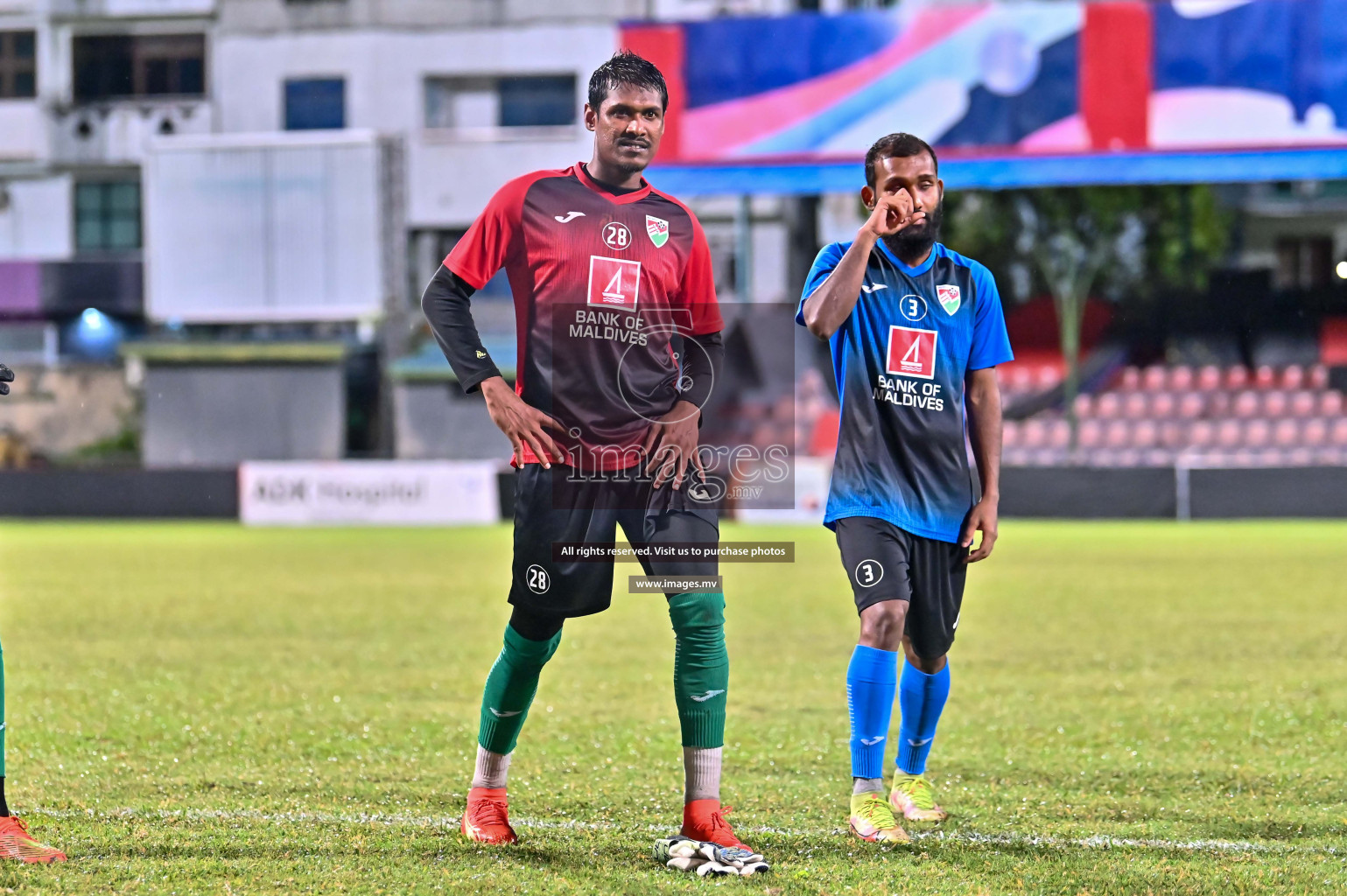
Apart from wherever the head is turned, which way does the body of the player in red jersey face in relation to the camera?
toward the camera

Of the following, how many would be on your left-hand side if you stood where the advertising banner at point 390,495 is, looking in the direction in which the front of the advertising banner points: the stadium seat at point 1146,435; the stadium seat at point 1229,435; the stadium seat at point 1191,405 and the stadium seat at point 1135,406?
4

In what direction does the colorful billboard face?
toward the camera

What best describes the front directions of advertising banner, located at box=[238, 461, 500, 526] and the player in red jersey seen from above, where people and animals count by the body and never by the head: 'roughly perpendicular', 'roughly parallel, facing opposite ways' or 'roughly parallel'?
roughly parallel

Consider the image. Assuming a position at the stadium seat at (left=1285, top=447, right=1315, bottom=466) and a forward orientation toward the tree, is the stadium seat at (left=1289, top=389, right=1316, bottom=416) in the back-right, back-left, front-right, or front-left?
front-right

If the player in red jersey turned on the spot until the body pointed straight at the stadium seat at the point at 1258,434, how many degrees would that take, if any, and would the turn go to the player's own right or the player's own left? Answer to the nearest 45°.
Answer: approximately 135° to the player's own left

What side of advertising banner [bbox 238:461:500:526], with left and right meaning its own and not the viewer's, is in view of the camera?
front

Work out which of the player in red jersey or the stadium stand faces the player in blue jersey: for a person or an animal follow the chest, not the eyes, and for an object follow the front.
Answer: the stadium stand

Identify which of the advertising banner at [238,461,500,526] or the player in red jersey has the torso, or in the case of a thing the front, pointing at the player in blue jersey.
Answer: the advertising banner

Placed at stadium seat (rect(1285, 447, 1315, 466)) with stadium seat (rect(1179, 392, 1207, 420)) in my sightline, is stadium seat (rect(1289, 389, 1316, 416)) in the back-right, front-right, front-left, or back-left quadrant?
front-right

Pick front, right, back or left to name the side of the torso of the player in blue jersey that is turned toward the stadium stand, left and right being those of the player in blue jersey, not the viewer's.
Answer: back

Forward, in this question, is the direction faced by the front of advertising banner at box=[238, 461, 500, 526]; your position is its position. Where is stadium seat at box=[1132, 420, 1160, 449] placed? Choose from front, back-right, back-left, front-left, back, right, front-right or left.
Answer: left

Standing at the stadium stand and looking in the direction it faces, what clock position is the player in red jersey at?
The player in red jersey is roughly at 12 o'clock from the stadium stand.

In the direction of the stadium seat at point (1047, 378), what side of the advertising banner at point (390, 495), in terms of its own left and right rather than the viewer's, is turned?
left
